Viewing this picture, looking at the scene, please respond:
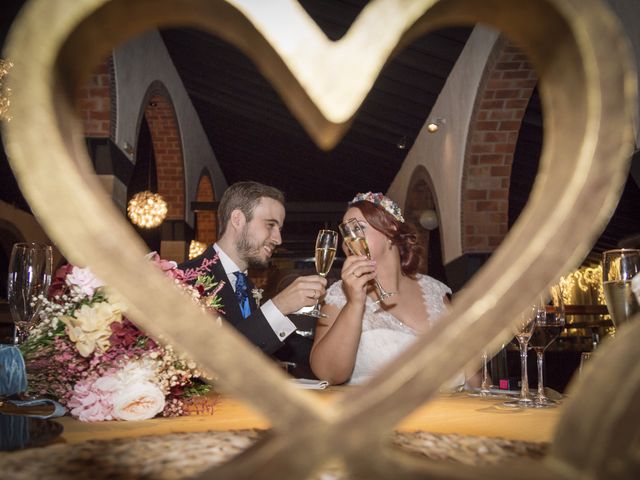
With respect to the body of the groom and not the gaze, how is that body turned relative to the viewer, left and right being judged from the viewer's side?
facing the viewer and to the right of the viewer

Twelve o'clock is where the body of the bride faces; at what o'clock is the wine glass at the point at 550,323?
The wine glass is roughly at 10 o'clock from the bride.

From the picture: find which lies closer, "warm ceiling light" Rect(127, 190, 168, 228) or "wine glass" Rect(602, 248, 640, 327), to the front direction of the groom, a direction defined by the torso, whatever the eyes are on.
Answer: the wine glass

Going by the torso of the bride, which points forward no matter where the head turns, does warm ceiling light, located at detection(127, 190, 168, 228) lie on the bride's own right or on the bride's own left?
on the bride's own right

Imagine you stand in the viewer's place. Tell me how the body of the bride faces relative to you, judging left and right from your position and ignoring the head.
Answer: facing the viewer and to the left of the viewer

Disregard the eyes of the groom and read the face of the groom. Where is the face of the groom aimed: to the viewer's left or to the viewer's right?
to the viewer's right

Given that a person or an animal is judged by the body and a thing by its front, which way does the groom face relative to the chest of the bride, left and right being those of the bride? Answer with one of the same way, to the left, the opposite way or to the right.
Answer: to the left

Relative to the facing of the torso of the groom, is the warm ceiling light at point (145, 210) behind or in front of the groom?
behind

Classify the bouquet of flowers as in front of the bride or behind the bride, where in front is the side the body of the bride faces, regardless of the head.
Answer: in front

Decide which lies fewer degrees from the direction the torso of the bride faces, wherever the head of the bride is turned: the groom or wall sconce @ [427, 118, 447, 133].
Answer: the groom

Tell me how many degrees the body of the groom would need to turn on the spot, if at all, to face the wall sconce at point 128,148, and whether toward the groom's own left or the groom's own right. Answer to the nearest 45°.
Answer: approximately 180°

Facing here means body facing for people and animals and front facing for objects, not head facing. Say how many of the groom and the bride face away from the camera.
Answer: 0

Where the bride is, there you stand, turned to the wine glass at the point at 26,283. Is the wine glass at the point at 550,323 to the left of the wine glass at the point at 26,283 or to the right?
left
